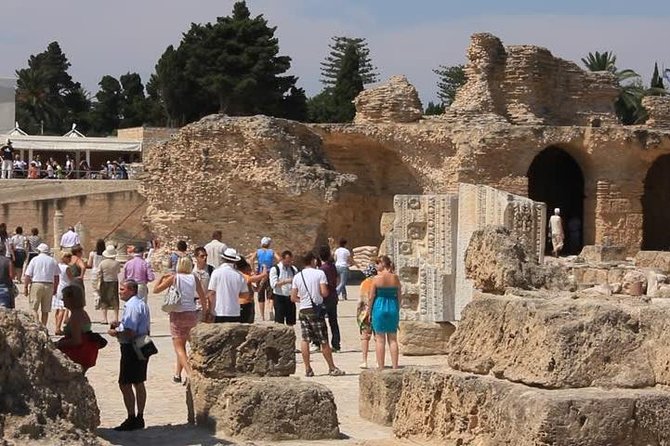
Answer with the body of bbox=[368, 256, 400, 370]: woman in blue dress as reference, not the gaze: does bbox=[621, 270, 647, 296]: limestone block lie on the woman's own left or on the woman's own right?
on the woman's own right

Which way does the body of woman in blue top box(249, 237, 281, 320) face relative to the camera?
away from the camera

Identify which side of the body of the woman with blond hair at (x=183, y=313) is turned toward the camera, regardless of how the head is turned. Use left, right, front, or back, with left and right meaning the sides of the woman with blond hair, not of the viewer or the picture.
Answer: back

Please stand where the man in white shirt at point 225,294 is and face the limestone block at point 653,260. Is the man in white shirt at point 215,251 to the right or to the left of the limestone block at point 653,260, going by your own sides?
left

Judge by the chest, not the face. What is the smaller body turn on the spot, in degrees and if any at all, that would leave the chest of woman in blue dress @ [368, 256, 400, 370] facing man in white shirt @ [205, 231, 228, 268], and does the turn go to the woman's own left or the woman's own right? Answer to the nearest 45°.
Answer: approximately 45° to the woman's own left

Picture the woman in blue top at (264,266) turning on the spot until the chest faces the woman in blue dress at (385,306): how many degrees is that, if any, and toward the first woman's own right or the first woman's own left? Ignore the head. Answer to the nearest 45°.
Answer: approximately 180°

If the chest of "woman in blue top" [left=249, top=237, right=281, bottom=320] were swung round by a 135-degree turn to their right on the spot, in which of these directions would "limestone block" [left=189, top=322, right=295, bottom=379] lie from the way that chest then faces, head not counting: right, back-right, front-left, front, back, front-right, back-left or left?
front-right
